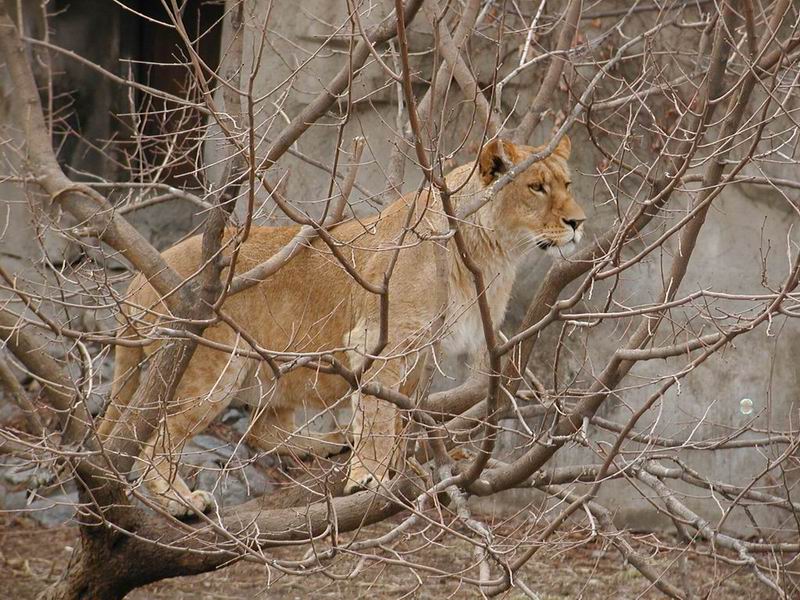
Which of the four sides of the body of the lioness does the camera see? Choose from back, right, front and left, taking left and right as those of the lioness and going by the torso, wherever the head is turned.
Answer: right

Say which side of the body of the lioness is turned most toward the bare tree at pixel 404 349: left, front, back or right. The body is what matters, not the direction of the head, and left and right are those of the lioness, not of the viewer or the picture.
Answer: right
